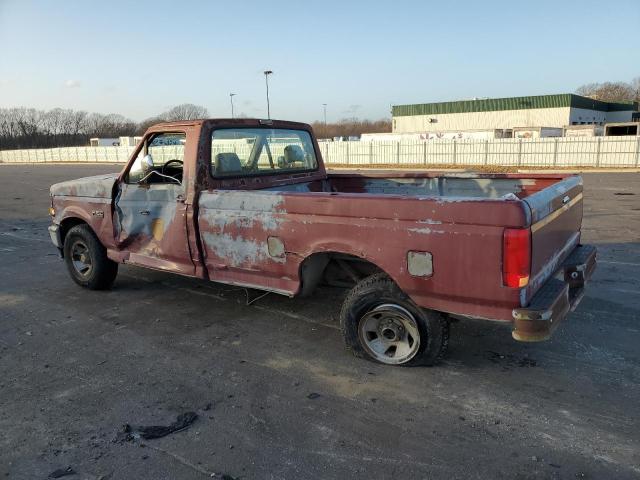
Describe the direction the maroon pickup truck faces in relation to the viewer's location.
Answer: facing away from the viewer and to the left of the viewer

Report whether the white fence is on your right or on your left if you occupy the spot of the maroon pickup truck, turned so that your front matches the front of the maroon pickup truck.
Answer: on your right

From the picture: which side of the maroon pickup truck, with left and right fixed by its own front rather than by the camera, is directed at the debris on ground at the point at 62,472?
left

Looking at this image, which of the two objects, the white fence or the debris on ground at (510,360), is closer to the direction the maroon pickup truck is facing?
the white fence

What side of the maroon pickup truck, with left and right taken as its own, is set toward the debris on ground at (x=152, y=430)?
left
